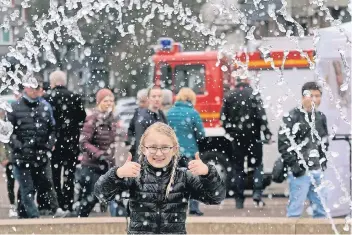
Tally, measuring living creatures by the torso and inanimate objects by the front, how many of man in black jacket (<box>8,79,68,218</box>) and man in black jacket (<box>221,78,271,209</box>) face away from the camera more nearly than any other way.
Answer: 1

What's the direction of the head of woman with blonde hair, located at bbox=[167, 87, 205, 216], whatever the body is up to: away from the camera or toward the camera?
away from the camera

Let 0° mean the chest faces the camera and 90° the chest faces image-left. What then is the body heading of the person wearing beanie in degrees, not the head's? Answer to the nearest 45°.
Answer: approximately 315°

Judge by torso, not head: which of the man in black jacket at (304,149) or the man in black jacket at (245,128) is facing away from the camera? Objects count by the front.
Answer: the man in black jacket at (245,128)

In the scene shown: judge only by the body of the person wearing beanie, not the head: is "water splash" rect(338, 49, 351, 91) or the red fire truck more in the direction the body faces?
the water splash

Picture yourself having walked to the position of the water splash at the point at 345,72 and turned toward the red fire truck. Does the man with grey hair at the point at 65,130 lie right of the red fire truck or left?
left

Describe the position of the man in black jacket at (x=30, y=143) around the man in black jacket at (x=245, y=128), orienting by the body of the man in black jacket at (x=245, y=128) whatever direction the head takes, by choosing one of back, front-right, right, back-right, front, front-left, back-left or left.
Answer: back-left

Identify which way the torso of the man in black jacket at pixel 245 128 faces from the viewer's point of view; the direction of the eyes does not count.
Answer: away from the camera

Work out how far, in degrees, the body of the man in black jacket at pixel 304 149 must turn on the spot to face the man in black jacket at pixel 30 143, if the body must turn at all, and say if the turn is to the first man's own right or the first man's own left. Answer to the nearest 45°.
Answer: approximately 135° to the first man's own right
